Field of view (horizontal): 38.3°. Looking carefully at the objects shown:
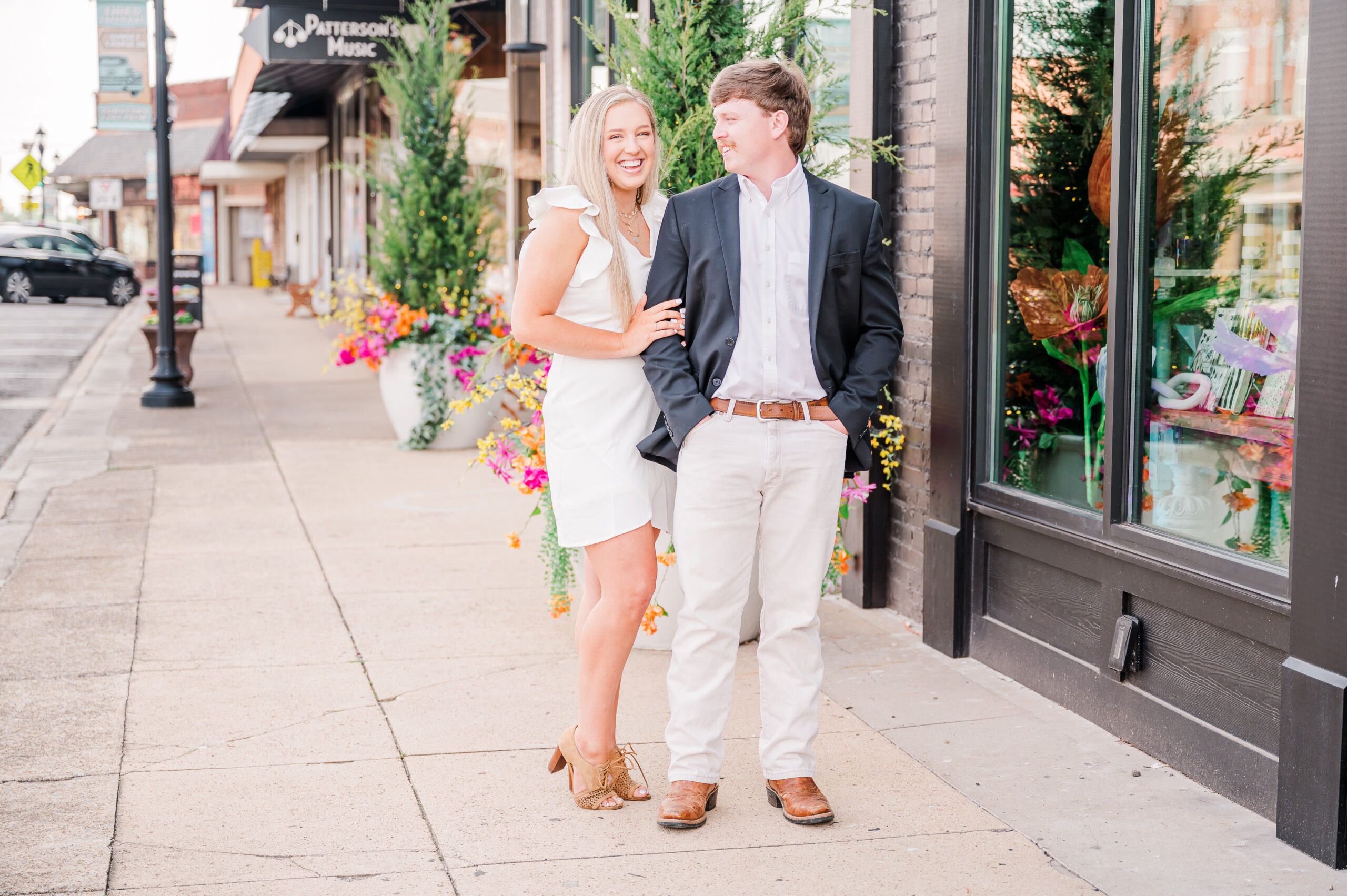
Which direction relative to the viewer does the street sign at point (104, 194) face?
toward the camera

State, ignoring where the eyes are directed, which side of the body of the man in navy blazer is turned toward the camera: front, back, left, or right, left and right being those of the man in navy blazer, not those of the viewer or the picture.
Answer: front

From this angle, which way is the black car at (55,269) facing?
to the viewer's right

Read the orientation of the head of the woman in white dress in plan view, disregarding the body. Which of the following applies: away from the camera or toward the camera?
toward the camera

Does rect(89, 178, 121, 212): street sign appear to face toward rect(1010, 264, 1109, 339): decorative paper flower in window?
yes

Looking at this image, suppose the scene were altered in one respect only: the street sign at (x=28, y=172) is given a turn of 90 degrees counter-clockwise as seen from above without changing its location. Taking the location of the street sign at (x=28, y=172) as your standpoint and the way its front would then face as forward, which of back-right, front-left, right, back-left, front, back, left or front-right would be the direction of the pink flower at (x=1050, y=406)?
right

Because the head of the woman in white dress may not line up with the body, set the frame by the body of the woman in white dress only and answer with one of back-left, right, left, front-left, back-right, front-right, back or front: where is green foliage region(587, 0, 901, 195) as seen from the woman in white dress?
back-left

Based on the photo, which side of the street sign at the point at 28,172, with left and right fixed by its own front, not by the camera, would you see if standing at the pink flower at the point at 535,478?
front

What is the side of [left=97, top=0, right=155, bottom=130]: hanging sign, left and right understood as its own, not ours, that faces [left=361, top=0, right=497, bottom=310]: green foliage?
front

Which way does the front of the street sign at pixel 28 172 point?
toward the camera

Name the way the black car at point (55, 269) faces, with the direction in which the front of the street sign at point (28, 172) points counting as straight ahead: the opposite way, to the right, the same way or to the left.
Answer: to the left

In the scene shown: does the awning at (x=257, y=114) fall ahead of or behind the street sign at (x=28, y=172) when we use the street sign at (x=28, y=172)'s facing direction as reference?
ahead
